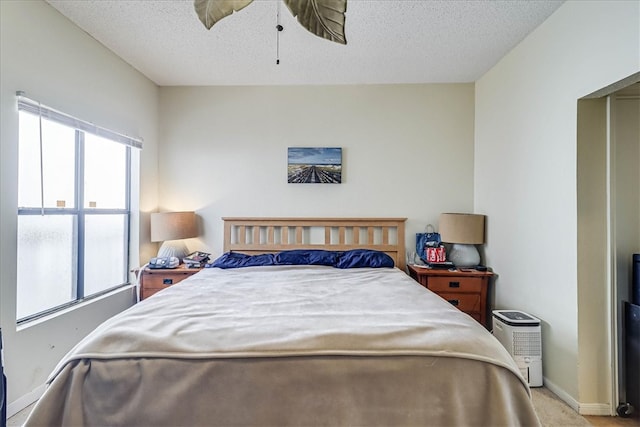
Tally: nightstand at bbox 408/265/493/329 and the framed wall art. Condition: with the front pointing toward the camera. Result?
2

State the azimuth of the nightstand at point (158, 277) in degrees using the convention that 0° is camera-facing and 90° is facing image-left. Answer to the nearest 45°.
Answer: approximately 0°

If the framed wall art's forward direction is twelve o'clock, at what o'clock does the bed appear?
The bed is roughly at 12 o'clock from the framed wall art.

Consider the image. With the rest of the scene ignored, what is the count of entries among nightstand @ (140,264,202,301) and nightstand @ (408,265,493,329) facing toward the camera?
2
